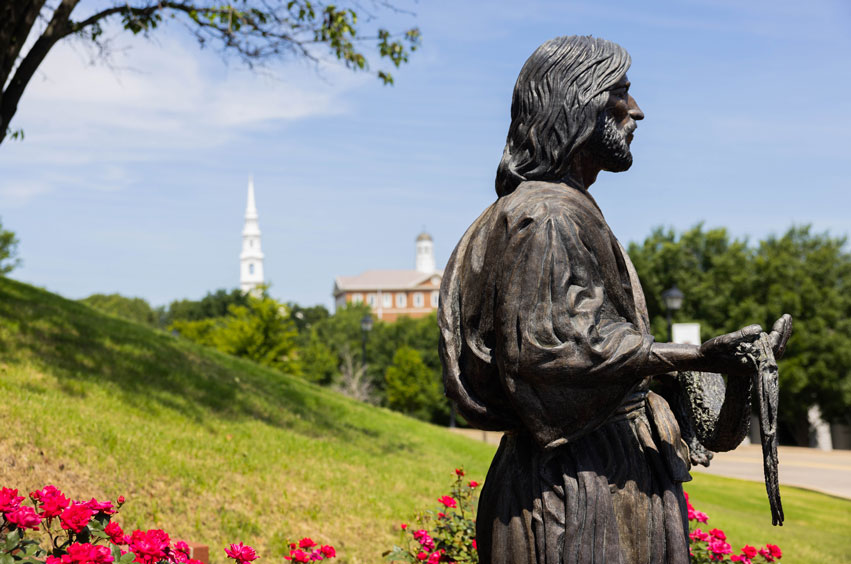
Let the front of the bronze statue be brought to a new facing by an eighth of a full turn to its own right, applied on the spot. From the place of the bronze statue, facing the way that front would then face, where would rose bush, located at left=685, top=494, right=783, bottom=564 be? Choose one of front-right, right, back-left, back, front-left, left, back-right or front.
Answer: back-left

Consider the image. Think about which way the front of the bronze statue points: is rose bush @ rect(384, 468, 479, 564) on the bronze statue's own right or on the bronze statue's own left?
on the bronze statue's own left

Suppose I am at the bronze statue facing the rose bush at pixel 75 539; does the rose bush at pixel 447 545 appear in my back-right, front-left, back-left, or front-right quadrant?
front-right

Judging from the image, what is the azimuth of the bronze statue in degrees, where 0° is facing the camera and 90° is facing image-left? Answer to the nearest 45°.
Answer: approximately 270°

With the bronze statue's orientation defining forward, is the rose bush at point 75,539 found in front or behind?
behind

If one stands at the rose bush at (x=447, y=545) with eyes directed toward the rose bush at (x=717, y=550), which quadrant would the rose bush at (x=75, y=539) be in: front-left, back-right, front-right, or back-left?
back-right
